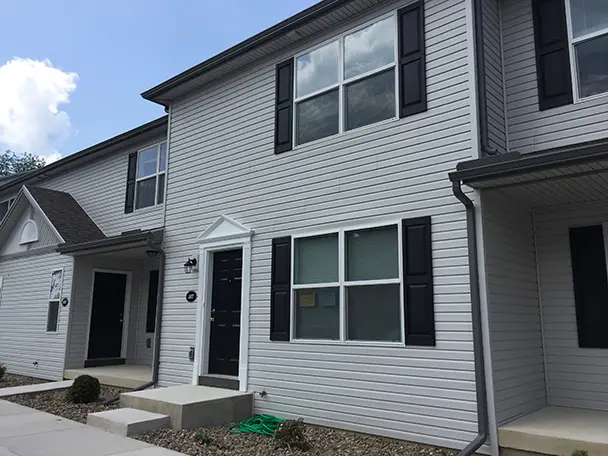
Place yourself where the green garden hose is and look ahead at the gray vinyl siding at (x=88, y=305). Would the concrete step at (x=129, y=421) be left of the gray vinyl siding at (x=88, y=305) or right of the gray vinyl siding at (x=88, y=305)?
left

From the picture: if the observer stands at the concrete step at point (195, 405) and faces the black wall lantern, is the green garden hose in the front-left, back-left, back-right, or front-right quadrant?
back-right

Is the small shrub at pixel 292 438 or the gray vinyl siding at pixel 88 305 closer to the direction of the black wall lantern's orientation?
the small shrub

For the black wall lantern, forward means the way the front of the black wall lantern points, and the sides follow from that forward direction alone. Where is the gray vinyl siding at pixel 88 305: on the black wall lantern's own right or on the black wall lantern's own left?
on the black wall lantern's own right

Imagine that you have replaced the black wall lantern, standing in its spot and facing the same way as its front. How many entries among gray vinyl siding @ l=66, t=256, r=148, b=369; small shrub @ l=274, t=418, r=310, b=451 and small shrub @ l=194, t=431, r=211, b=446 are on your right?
1

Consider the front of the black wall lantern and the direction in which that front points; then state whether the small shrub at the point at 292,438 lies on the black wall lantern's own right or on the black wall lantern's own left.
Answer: on the black wall lantern's own left

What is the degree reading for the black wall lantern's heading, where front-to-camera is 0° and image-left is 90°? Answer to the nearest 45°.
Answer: approximately 45°
